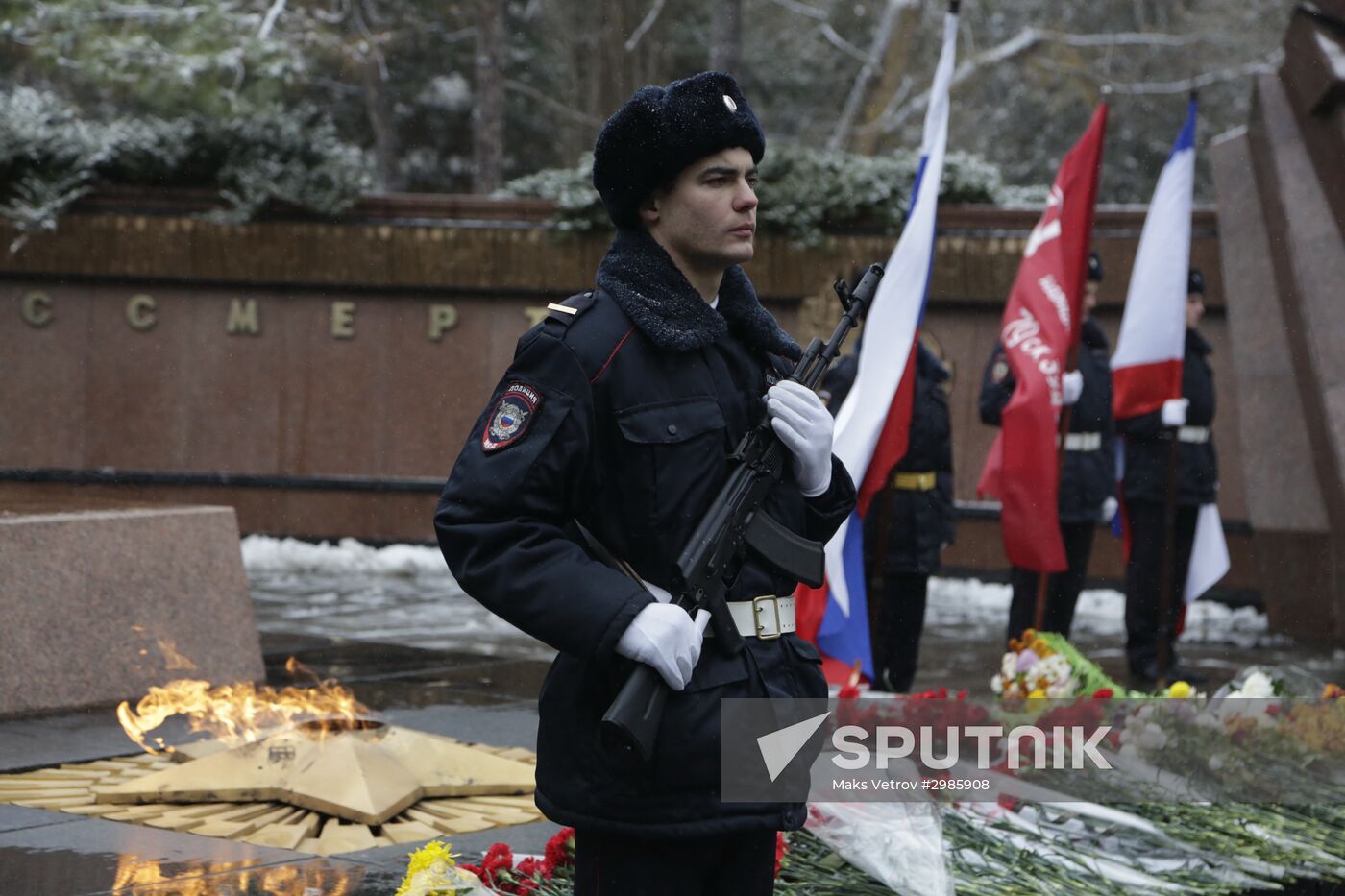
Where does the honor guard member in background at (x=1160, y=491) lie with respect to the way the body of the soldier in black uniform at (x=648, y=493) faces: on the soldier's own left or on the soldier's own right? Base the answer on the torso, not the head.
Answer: on the soldier's own left

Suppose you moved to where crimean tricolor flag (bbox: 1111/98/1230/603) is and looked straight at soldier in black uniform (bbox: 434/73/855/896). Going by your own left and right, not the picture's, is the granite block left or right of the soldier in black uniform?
right

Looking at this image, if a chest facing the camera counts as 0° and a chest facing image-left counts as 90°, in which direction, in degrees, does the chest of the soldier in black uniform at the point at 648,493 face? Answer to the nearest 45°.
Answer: approximately 315°

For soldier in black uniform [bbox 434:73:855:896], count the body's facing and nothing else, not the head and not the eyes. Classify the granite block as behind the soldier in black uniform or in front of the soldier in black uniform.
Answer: behind

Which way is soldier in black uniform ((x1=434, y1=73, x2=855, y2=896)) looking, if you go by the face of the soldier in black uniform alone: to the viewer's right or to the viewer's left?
to the viewer's right

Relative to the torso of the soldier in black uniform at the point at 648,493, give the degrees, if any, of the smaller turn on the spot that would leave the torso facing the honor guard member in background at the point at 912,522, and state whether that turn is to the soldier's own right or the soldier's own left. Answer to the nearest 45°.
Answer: approximately 135° to the soldier's own left

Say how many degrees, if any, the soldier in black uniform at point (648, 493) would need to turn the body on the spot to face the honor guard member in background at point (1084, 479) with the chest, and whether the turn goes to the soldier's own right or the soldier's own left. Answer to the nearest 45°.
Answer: approximately 135° to the soldier's own left
